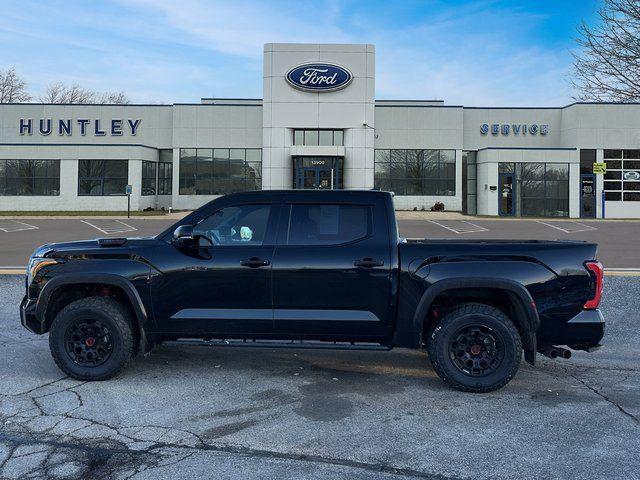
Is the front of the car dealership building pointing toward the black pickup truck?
yes

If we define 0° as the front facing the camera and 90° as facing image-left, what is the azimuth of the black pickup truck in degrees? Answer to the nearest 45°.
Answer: approximately 90°

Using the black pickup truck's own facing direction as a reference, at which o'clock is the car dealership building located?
The car dealership building is roughly at 3 o'clock from the black pickup truck.

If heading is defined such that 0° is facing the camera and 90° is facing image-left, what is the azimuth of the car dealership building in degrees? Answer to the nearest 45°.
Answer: approximately 0°

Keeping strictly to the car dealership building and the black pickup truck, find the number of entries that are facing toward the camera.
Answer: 1

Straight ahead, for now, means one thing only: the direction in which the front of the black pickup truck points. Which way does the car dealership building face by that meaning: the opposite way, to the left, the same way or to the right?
to the left

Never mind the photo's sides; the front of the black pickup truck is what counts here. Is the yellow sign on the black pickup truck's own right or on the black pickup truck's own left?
on the black pickup truck's own right
